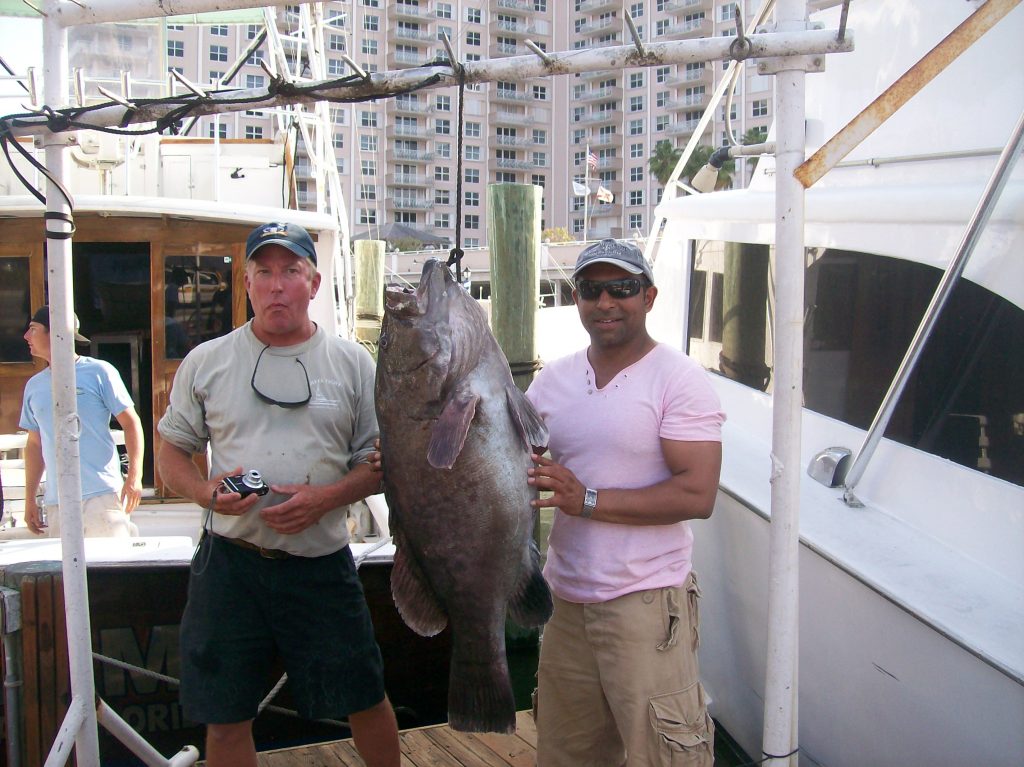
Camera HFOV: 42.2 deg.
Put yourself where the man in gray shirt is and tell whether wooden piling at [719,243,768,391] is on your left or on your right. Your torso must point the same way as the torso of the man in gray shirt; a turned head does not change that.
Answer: on your left

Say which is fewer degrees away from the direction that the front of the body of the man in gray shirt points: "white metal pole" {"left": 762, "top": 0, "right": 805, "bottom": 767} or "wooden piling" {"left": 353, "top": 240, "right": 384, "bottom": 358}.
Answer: the white metal pole

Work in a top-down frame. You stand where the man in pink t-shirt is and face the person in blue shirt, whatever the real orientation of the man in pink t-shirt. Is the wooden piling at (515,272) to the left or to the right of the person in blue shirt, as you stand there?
right

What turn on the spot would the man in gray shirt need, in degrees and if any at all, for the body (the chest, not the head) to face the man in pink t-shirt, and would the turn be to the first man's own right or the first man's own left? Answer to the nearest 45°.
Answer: approximately 45° to the first man's own left

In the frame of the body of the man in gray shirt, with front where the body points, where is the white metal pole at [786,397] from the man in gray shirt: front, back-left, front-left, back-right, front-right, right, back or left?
front-left

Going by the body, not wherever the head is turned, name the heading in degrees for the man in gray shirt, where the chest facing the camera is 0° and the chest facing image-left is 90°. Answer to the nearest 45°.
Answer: approximately 0°
